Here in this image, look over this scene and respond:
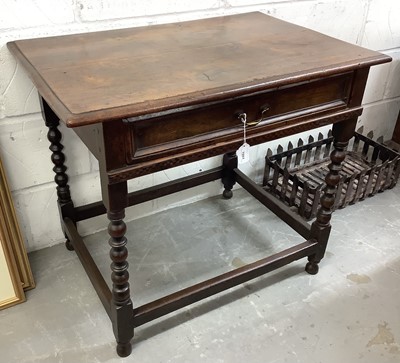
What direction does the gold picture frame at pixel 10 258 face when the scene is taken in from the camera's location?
facing the viewer and to the right of the viewer

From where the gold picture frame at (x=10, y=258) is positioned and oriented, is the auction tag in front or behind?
in front
